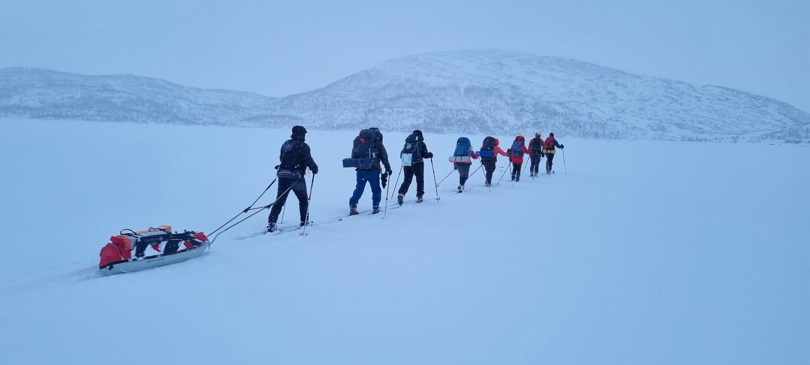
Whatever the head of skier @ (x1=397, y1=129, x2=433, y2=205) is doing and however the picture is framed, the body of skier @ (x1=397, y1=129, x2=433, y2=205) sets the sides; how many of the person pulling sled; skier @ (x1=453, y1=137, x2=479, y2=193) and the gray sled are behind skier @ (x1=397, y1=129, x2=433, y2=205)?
2

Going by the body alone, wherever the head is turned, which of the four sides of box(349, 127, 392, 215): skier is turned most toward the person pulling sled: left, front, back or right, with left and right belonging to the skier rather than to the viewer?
back

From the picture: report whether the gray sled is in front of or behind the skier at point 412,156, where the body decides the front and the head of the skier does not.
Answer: behind

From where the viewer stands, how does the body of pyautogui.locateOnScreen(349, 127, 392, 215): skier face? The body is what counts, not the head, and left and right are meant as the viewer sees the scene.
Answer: facing away from the viewer and to the right of the viewer

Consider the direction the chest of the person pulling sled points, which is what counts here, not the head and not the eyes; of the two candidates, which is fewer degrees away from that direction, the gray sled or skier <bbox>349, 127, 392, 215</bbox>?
the skier

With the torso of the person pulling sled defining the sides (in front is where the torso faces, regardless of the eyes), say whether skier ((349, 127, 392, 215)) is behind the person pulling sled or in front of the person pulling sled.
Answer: in front

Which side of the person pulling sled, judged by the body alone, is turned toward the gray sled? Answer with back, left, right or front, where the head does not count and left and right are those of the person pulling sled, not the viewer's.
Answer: back

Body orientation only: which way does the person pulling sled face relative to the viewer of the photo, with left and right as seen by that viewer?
facing away from the viewer and to the right of the viewer

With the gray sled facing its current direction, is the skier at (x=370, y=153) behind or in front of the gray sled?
in front

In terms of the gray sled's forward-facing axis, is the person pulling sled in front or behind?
in front

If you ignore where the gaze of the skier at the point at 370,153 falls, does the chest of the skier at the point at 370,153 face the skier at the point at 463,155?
yes

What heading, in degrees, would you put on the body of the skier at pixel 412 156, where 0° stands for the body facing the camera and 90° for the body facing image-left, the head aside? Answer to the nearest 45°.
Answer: approximately 225°
